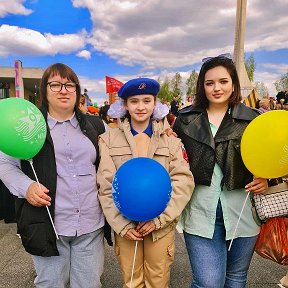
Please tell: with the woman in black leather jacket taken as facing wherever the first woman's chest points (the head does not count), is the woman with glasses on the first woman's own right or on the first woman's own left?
on the first woman's own right

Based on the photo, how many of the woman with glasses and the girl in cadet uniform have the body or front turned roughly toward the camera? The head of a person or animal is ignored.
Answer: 2

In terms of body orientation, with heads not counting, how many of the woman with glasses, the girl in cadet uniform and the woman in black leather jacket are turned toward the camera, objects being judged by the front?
3

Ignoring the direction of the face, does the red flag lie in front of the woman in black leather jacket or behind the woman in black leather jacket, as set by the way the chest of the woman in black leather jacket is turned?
behind

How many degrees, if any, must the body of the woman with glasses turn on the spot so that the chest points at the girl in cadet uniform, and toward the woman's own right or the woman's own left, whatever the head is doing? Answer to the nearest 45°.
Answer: approximately 90° to the woman's own left

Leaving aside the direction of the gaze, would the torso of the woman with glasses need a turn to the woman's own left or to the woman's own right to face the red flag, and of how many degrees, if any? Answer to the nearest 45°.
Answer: approximately 180°

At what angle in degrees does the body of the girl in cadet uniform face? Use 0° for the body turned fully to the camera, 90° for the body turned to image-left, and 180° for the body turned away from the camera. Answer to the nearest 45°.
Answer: approximately 0°

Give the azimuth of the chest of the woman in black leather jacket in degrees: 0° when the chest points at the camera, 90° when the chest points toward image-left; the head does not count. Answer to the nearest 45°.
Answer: approximately 0°

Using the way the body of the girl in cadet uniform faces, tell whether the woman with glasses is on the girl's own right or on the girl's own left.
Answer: on the girl's own right
